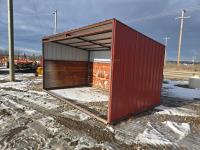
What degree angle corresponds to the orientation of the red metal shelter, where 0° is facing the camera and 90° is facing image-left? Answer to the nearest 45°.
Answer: approximately 45°
